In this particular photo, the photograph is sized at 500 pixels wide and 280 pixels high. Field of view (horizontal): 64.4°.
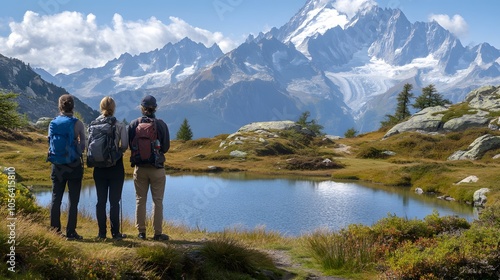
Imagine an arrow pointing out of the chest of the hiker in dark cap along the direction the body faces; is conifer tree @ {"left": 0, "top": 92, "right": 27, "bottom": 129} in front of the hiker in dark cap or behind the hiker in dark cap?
in front

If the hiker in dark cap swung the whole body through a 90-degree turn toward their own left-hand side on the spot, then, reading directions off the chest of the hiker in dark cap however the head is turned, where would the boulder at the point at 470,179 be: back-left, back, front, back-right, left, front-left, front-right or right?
back-right

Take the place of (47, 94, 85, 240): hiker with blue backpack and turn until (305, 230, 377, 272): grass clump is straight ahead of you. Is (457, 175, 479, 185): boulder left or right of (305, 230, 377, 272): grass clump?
left

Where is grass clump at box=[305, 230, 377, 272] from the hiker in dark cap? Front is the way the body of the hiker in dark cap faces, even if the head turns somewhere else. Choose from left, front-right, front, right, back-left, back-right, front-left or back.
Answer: right

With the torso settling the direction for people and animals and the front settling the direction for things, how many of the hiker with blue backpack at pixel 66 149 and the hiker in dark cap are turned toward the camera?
0

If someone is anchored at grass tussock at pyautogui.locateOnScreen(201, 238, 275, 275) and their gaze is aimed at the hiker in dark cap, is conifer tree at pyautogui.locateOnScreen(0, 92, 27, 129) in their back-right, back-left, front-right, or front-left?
front-right

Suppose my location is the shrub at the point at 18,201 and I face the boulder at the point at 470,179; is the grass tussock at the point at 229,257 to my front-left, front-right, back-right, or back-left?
front-right

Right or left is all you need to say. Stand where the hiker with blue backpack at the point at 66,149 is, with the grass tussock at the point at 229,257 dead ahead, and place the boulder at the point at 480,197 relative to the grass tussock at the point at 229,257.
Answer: left

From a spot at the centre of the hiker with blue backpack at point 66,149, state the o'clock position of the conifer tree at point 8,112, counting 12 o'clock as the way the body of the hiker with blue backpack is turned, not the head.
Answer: The conifer tree is roughly at 10 o'clock from the hiker with blue backpack.

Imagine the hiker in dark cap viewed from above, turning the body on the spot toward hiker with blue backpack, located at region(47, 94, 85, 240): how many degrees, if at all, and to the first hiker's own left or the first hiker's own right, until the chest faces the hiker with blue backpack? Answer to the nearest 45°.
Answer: approximately 90° to the first hiker's own left

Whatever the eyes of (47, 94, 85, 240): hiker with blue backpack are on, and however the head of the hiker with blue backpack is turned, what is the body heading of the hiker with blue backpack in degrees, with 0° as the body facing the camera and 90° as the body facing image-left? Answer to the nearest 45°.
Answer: approximately 225°

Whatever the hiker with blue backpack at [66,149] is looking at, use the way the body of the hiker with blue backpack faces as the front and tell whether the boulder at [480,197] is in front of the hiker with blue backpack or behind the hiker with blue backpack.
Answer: in front

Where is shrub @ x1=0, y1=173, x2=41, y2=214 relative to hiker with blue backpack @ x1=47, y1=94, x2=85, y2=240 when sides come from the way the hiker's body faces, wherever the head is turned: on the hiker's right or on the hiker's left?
on the hiker's left

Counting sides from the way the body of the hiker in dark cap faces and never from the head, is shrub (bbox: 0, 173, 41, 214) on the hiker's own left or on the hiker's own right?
on the hiker's own left

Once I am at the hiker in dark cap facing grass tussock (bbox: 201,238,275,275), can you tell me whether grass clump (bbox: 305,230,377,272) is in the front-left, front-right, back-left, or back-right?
front-left

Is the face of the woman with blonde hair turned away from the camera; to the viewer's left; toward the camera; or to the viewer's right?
away from the camera

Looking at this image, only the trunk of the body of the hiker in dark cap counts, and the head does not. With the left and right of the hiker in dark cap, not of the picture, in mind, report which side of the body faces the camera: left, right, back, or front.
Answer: back

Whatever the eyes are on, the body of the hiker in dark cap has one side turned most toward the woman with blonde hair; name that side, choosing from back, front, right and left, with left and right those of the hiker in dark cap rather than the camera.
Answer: left
